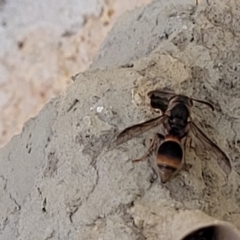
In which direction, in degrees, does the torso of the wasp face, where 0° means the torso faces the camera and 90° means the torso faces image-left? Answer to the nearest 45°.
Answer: approximately 180°
